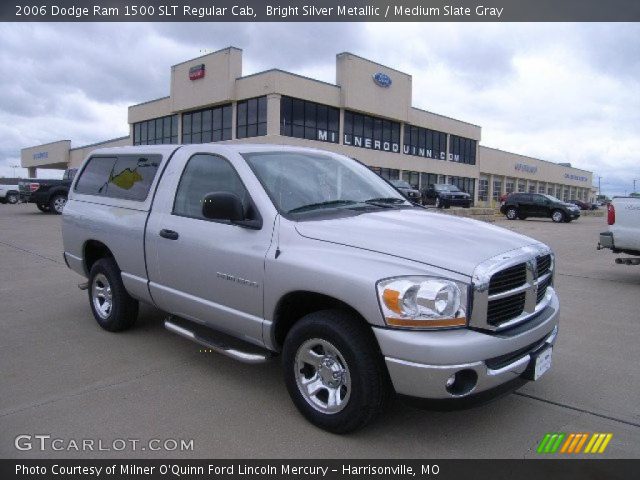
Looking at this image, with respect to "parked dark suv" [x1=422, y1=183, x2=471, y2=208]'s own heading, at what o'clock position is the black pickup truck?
The black pickup truck is roughly at 3 o'clock from the parked dark suv.

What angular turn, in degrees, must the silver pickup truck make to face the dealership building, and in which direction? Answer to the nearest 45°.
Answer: approximately 135° to its left

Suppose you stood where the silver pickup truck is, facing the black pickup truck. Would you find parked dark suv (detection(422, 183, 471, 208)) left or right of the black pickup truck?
right

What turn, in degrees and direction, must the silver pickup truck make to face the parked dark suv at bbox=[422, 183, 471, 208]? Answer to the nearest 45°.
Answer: approximately 135° to its left

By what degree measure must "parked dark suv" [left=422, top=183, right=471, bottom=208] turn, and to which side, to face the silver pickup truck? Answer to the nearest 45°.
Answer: approximately 45° to its right

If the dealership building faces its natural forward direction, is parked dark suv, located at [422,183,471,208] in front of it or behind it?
in front

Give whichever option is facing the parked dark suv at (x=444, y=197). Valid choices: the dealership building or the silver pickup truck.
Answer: the dealership building

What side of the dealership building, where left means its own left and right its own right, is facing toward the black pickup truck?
right

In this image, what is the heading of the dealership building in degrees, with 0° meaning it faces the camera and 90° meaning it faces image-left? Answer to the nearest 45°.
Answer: approximately 315°

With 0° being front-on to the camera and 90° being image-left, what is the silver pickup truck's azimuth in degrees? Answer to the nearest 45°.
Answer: approximately 315°
